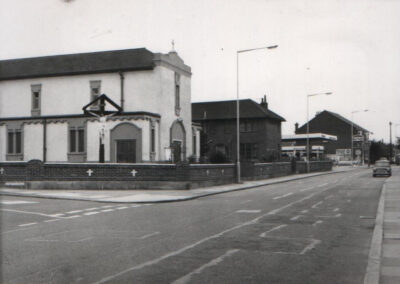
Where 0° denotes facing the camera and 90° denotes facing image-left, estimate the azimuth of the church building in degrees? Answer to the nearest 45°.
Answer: approximately 315°
